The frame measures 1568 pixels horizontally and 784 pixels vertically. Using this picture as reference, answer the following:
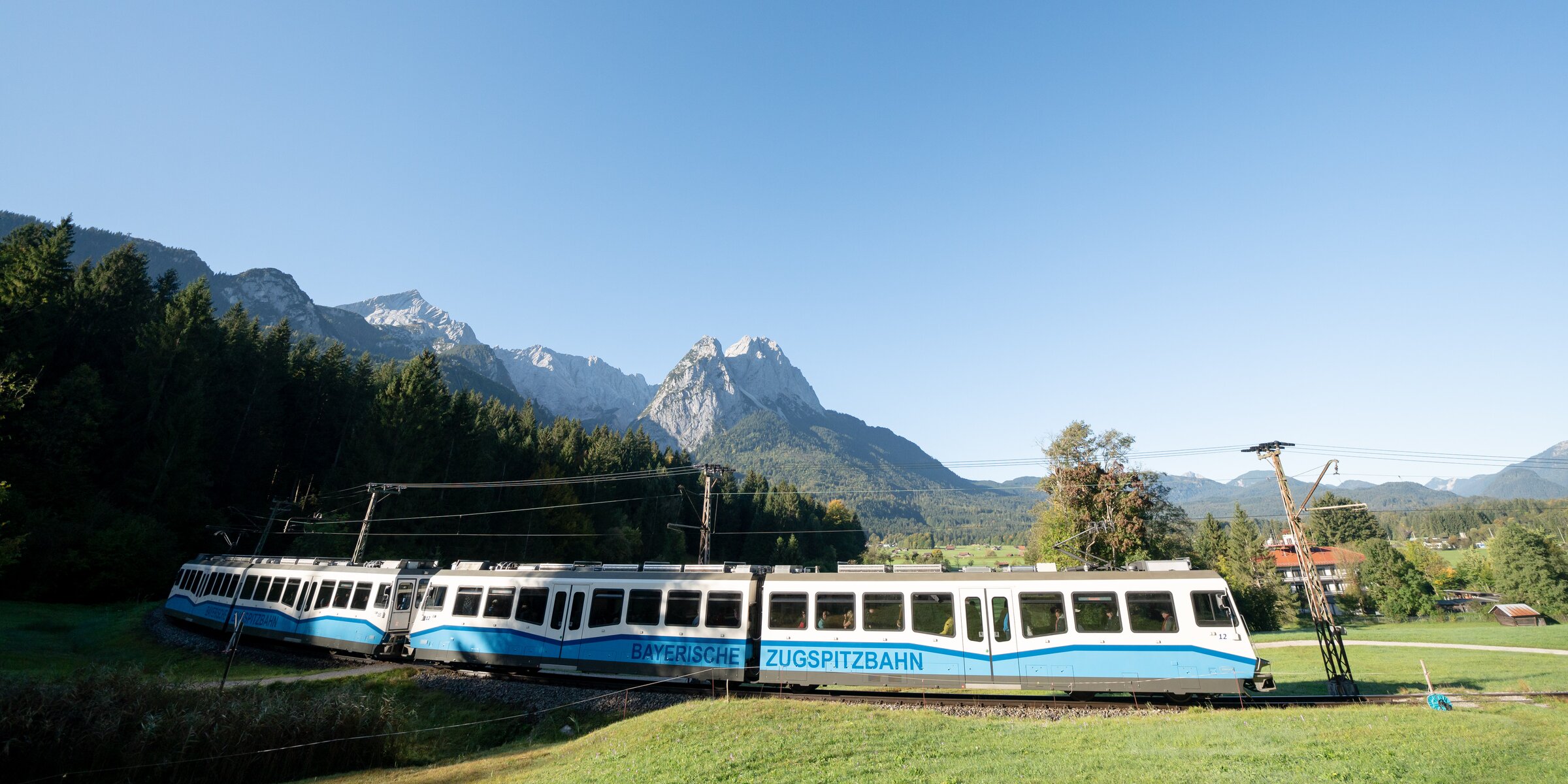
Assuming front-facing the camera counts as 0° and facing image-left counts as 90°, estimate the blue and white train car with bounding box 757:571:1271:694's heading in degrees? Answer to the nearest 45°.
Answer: approximately 270°

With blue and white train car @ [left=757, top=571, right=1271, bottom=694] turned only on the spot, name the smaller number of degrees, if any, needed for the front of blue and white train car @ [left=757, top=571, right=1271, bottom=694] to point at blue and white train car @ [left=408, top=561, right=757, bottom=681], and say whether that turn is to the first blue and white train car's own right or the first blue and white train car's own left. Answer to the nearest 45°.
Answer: approximately 180°

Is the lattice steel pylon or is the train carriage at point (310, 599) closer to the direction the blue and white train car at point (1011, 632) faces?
the lattice steel pylon

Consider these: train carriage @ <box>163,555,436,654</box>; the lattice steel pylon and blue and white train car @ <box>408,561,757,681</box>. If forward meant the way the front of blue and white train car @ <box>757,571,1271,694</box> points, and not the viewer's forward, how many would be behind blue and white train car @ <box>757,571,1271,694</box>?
2

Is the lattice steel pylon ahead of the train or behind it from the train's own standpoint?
ahead

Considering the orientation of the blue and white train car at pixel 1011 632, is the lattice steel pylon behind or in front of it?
in front

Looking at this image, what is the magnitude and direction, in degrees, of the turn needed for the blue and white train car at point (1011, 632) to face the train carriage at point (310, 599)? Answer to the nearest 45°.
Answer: approximately 180°

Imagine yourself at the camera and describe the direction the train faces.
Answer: facing to the right of the viewer
